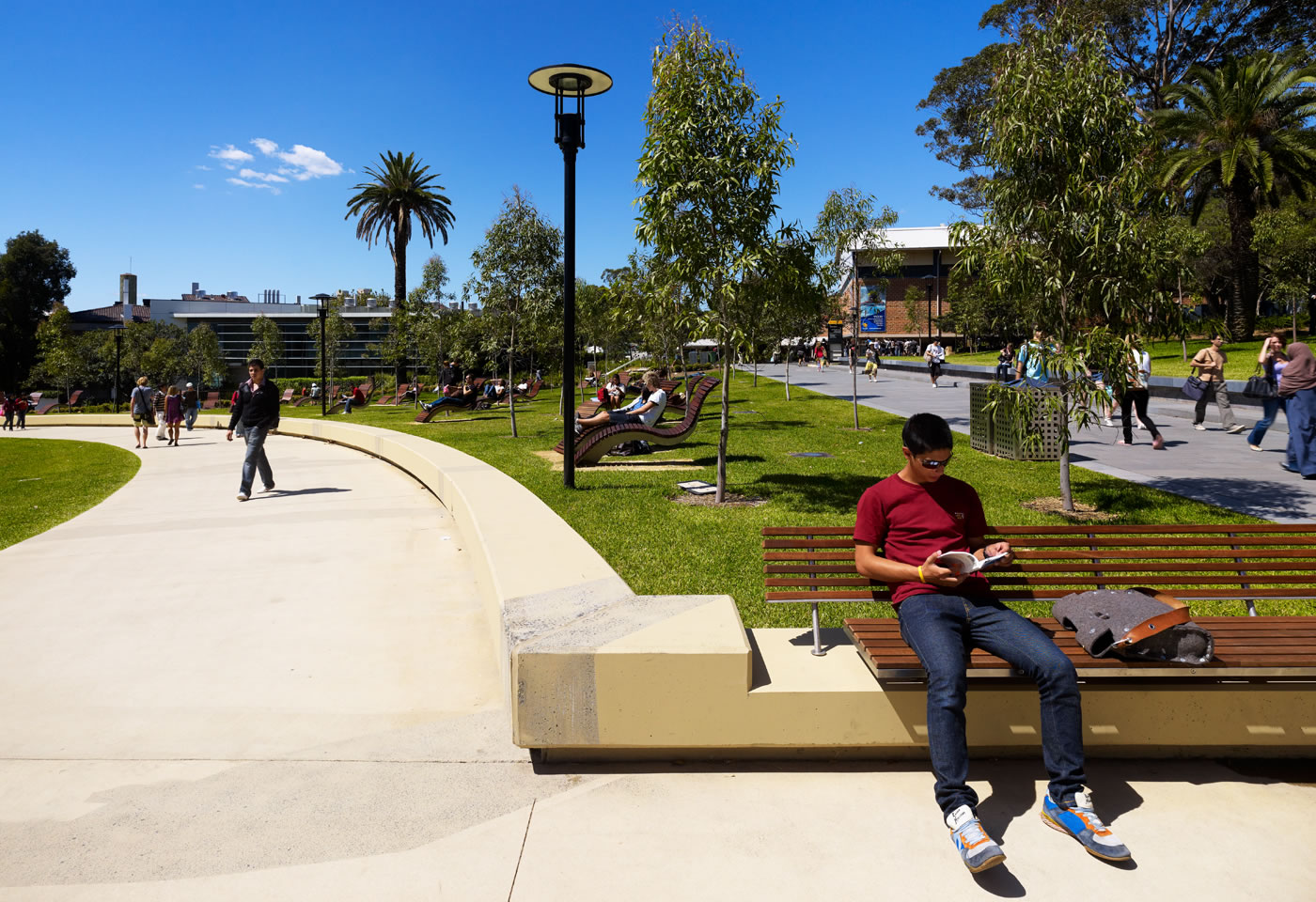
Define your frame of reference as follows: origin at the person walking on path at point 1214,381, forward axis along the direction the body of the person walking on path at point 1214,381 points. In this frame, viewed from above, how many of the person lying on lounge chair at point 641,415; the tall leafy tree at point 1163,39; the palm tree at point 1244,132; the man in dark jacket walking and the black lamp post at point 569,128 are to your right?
3

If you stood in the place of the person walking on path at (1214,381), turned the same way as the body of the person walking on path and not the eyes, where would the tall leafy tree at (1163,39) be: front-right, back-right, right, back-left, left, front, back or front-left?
back-left

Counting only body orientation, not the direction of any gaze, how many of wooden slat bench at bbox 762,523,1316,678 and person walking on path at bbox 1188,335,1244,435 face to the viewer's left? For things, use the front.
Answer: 0

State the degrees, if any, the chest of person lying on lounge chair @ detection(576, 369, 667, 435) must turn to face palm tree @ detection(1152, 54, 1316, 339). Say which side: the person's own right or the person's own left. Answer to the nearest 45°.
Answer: approximately 135° to the person's own right

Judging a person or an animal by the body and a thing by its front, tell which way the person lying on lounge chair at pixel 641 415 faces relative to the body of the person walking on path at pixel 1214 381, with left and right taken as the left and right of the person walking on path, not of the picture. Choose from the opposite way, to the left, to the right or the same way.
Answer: to the right

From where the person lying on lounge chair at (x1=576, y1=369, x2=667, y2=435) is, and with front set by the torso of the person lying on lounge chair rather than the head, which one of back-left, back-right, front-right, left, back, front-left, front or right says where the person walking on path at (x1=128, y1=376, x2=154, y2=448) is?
front-right

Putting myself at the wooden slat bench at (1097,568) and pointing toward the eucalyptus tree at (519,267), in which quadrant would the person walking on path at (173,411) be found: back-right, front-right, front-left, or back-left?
front-left

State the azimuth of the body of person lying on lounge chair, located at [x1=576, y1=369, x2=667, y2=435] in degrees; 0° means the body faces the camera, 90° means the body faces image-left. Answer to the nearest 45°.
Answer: approximately 90°

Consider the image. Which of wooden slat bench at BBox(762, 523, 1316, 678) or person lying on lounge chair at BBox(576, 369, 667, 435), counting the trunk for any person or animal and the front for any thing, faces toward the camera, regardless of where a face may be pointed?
the wooden slat bench

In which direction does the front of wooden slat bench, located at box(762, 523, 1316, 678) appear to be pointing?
toward the camera

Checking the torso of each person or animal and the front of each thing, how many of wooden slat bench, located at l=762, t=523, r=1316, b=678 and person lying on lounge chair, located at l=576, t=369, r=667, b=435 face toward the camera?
1
